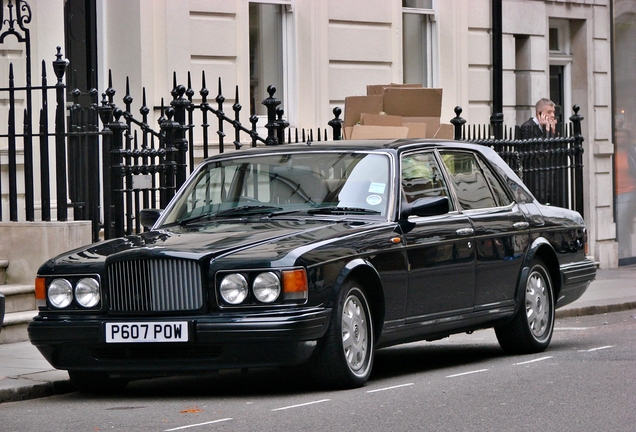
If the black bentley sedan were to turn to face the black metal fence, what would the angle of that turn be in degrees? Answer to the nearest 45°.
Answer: approximately 135° to its right

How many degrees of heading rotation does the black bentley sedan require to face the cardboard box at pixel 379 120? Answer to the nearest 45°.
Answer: approximately 135° to its right

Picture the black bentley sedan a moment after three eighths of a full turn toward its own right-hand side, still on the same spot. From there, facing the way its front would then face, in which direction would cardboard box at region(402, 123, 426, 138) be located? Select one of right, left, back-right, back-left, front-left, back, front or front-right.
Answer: front

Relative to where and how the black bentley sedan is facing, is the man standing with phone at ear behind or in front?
behind

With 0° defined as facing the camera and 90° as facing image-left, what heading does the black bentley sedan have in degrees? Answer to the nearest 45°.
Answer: approximately 45°

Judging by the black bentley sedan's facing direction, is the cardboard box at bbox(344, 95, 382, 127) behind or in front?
behind
